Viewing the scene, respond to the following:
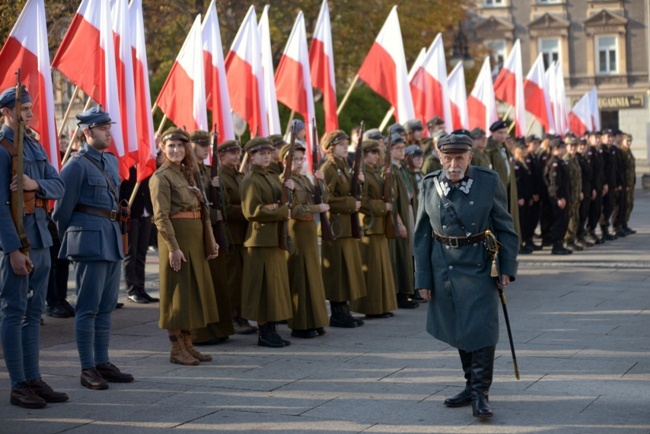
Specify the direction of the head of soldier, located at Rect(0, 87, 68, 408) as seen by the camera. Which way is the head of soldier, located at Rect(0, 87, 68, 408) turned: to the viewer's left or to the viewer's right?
to the viewer's right

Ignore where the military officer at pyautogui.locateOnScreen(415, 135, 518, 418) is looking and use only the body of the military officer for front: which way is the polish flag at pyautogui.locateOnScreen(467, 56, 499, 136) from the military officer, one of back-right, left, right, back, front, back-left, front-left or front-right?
back

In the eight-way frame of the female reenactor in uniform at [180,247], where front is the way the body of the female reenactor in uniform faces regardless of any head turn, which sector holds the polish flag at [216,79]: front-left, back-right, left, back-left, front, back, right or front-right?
back-left

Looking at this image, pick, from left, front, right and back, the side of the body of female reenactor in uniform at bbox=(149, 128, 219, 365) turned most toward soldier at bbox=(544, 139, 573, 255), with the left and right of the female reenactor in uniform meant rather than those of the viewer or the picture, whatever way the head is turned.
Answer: left

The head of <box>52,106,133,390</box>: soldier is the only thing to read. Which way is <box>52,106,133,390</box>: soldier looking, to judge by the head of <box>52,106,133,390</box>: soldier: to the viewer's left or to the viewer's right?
to the viewer's right

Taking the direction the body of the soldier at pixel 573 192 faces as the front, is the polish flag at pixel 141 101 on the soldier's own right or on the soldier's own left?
on the soldier's own right

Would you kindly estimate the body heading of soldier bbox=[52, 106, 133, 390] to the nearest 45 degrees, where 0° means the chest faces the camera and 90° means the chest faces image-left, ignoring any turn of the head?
approximately 315°

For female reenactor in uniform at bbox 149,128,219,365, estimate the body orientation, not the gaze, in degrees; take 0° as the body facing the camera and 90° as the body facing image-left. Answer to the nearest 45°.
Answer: approximately 315°

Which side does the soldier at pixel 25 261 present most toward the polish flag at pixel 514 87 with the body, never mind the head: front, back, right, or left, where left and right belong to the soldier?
left

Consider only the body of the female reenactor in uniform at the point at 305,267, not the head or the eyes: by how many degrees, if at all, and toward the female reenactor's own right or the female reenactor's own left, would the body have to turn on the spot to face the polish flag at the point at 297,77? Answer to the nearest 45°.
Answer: approximately 135° to the female reenactor's own left

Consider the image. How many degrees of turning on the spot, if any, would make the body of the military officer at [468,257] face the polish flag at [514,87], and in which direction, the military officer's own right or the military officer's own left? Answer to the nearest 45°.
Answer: approximately 180°

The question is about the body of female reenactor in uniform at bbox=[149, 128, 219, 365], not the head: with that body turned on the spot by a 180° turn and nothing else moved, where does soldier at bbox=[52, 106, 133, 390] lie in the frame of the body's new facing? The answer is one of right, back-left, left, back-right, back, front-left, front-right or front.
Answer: left

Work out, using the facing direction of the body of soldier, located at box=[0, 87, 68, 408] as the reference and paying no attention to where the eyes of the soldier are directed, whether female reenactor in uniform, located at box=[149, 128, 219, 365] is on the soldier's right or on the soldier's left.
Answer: on the soldier's left
